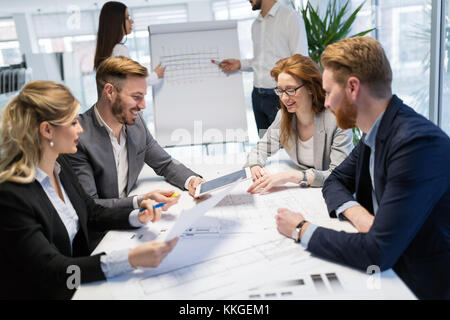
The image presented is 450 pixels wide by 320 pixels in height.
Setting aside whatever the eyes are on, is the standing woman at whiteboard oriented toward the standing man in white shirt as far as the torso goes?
yes

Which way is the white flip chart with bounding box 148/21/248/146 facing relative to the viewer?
toward the camera

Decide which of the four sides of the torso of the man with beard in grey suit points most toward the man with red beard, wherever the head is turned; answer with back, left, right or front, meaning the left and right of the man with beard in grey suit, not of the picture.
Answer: front

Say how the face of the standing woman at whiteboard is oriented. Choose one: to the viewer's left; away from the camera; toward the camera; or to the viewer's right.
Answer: to the viewer's right

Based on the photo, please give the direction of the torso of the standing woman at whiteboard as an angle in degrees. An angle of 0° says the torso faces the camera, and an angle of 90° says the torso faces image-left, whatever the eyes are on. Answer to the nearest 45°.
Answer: approximately 270°

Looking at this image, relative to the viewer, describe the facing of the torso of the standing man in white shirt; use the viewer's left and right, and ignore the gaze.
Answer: facing the viewer and to the left of the viewer

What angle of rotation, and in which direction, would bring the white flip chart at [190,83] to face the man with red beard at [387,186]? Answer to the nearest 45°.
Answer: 0° — it already faces them

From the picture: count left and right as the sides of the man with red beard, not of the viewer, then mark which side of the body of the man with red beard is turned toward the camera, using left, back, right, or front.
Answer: left

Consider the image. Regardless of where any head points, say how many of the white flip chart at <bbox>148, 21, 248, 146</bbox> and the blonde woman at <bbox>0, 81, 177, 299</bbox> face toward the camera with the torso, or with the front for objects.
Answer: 1

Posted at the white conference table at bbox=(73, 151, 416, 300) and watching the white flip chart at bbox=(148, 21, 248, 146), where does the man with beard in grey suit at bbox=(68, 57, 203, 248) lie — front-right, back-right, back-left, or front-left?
front-left

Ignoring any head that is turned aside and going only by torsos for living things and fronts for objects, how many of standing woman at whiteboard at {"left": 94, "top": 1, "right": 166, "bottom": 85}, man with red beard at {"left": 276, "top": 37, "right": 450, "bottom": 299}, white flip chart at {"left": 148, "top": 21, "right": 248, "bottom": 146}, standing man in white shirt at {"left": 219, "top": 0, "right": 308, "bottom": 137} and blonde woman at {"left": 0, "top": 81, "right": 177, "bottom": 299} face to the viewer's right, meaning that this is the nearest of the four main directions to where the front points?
2

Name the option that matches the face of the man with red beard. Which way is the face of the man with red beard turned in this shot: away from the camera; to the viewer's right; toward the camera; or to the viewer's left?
to the viewer's left

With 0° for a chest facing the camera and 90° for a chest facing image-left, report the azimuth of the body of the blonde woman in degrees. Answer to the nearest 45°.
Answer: approximately 270°

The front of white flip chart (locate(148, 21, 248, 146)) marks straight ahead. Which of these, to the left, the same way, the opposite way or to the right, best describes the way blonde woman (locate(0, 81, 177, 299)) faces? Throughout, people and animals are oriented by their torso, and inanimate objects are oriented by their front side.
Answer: to the left
